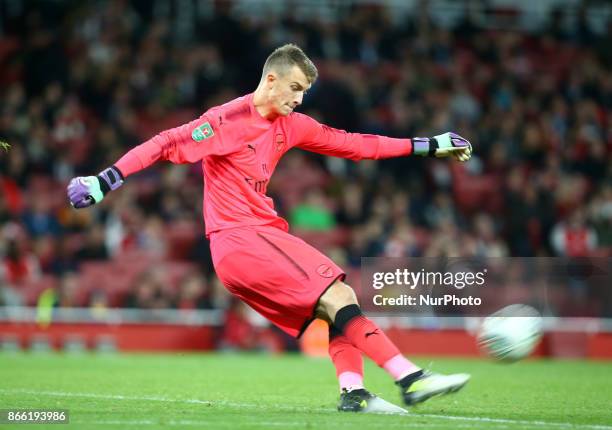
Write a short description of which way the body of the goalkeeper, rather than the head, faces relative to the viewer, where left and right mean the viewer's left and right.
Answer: facing the viewer and to the right of the viewer

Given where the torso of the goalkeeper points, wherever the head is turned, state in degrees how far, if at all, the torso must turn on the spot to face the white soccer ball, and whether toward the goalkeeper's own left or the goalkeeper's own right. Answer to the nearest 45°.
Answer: approximately 45° to the goalkeeper's own left
